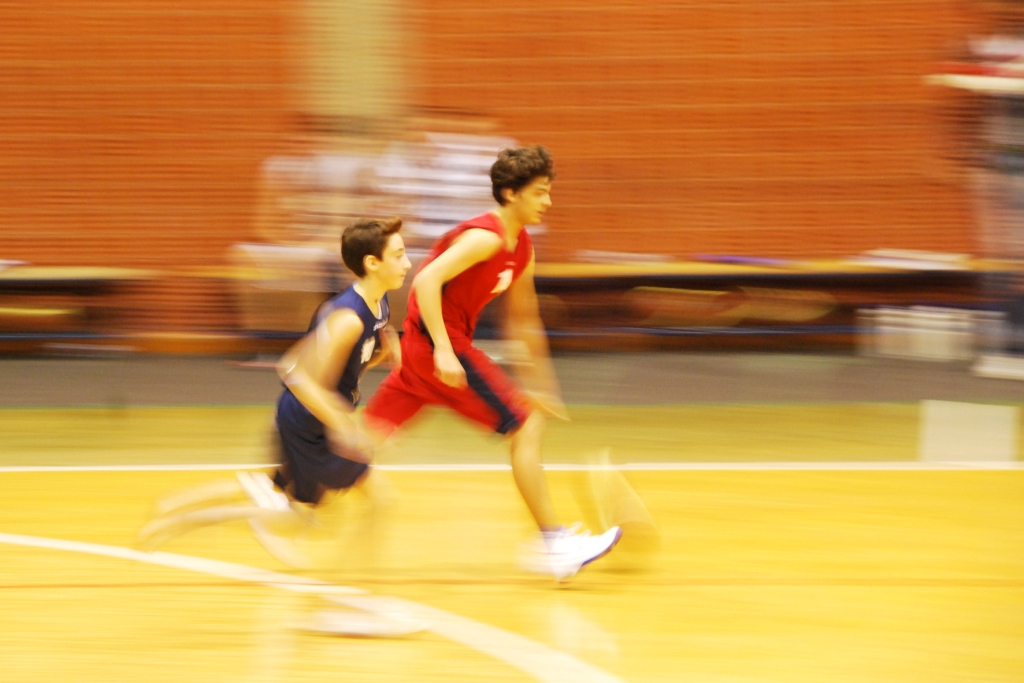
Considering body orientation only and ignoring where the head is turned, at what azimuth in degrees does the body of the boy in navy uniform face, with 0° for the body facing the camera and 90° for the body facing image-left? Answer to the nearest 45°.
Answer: approximately 270°

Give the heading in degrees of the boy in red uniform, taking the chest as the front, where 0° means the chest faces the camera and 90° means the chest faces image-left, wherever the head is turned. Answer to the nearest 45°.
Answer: approximately 270°

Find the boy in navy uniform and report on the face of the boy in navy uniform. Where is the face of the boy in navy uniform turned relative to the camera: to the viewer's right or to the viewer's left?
to the viewer's right

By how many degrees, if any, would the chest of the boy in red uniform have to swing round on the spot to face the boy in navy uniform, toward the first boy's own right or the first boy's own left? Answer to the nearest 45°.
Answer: approximately 135° to the first boy's own right

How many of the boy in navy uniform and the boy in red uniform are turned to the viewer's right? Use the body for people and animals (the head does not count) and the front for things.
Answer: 2

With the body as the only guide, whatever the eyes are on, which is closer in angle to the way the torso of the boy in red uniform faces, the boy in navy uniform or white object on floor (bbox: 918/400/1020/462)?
the white object on floor

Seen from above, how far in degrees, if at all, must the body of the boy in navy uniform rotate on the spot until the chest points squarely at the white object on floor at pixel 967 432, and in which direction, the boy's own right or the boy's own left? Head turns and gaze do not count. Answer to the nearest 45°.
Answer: approximately 45° to the boy's own left

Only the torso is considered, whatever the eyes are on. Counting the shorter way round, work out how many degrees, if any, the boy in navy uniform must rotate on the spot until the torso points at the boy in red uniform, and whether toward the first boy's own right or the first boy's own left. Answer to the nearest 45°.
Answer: approximately 45° to the first boy's own left
